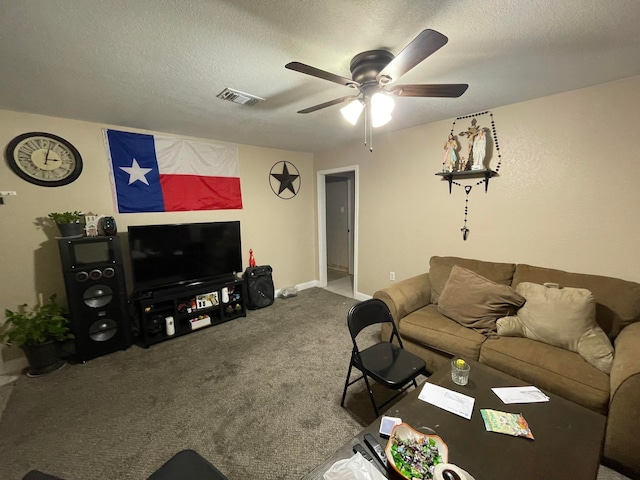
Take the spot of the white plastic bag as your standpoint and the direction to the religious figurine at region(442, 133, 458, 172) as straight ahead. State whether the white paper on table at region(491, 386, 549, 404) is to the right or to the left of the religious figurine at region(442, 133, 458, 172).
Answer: right

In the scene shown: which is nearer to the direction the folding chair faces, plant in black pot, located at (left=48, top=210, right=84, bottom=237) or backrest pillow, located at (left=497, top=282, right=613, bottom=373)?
the backrest pillow

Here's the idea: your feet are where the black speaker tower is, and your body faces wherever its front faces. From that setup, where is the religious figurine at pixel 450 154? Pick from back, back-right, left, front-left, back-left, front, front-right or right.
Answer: front-left

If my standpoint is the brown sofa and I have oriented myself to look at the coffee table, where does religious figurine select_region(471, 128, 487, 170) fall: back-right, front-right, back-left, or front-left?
back-right

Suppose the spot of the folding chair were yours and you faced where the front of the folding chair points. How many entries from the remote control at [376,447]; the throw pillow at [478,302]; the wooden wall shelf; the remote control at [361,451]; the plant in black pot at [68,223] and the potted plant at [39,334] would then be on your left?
2

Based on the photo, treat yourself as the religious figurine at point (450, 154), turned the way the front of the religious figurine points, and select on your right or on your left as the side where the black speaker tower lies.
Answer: on your right

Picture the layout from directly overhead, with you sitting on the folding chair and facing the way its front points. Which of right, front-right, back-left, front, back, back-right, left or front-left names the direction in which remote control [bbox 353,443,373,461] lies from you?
front-right

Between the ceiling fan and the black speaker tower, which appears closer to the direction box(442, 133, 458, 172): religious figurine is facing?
the ceiling fan

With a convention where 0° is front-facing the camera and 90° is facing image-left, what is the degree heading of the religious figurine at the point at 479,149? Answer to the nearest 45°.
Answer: approximately 0°

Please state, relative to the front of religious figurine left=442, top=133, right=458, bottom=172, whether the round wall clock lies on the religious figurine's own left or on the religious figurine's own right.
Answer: on the religious figurine's own right
